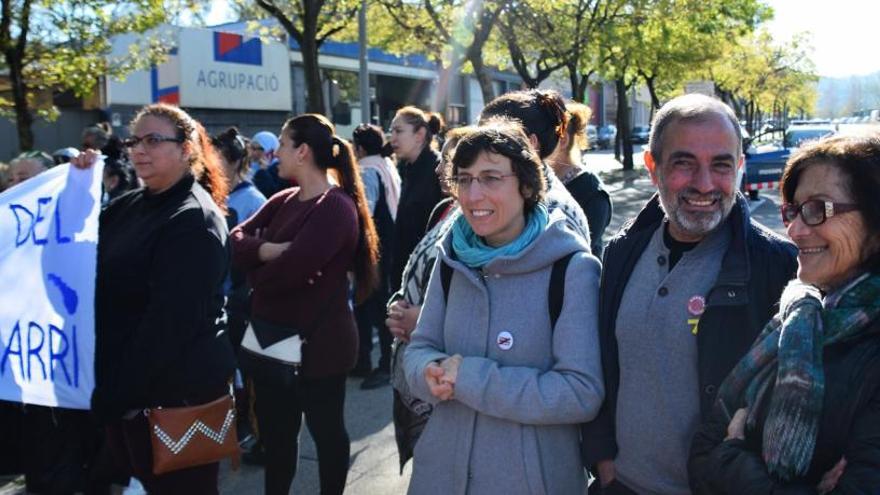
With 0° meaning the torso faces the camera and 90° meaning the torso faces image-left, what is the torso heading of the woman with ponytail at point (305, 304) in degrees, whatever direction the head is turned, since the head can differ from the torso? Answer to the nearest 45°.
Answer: approximately 45°

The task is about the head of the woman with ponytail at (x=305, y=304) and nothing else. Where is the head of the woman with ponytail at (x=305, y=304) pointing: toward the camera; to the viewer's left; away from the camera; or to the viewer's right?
to the viewer's left

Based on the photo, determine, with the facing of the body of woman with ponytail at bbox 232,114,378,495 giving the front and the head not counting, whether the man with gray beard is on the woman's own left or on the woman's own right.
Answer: on the woman's own left

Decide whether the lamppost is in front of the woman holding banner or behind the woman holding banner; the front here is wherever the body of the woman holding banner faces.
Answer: behind

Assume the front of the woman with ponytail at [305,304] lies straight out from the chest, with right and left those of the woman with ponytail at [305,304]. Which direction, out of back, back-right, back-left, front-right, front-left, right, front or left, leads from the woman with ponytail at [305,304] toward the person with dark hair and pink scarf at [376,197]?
back-right

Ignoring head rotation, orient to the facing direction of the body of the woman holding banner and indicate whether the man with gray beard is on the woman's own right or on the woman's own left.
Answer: on the woman's own left

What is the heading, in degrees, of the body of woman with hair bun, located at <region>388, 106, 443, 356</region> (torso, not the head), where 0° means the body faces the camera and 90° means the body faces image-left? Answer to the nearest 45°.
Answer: approximately 90°

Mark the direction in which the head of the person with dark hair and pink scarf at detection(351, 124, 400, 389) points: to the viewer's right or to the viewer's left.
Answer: to the viewer's left

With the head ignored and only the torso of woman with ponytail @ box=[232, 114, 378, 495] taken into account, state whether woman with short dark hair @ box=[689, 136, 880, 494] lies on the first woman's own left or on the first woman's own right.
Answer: on the first woman's own left

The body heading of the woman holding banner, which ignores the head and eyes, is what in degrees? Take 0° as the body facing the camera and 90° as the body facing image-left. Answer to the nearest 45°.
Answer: approximately 45°
